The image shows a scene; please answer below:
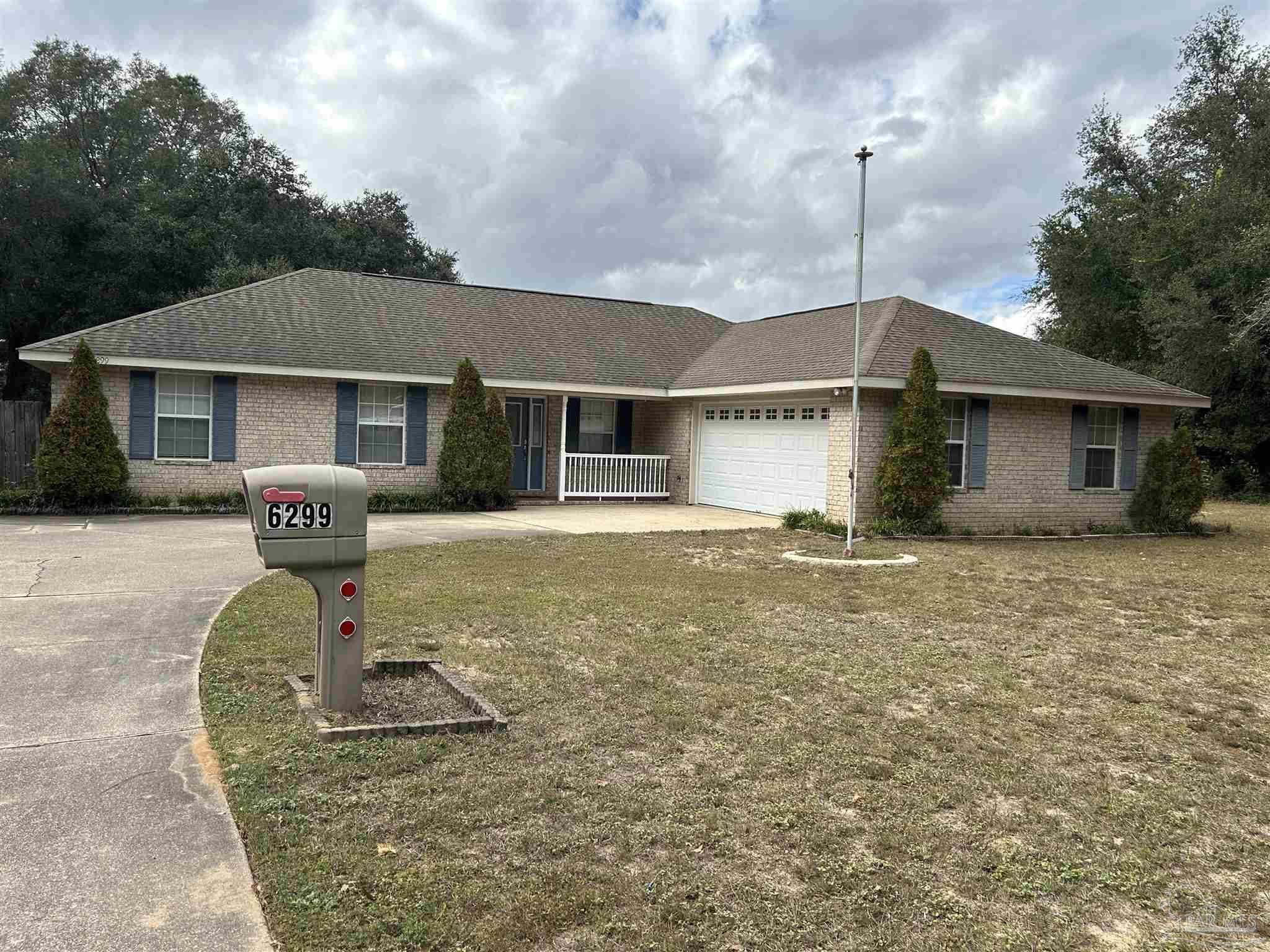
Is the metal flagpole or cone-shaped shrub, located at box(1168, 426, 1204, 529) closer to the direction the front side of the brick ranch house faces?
the metal flagpole

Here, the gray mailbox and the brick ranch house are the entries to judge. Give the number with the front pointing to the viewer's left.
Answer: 1

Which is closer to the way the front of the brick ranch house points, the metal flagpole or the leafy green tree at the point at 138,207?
the metal flagpole

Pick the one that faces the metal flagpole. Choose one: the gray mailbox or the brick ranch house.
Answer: the brick ranch house

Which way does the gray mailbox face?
to the viewer's left

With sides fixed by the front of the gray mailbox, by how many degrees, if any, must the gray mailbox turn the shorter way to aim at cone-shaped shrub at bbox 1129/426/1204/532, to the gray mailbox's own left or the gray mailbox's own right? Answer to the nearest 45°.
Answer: approximately 135° to the gray mailbox's own right

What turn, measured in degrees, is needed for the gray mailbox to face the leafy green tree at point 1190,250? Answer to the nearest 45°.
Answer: approximately 135° to its right

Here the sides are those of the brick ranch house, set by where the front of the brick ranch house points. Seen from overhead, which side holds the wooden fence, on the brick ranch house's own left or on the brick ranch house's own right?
on the brick ranch house's own right

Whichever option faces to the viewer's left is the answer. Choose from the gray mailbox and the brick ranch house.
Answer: the gray mailbox

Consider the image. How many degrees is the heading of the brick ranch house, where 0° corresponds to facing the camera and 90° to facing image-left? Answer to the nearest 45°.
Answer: approximately 315°

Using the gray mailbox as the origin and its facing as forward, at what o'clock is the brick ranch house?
The brick ranch house is roughly at 4 o'clock from the gray mailbox.

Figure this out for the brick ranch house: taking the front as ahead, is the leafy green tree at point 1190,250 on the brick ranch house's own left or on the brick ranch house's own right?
on the brick ranch house's own left

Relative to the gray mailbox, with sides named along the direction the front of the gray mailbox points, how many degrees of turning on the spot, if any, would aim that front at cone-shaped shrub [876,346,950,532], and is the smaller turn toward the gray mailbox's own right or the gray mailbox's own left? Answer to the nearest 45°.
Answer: approximately 135° to the gray mailbox's own right
